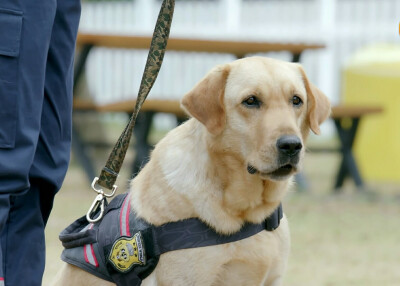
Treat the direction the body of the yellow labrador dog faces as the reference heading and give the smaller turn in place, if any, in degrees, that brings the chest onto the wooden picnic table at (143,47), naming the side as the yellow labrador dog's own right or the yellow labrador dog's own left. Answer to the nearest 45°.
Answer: approximately 135° to the yellow labrador dog's own left

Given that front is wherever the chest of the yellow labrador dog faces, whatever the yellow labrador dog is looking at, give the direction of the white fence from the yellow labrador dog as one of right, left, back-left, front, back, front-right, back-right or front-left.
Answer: back-left

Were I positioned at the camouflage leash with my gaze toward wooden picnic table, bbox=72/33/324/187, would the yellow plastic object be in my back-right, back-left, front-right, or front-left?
front-right

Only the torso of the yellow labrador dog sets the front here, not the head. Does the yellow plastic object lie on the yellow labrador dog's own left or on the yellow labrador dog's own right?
on the yellow labrador dog's own left

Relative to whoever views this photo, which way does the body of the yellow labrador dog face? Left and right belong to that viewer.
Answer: facing the viewer and to the right of the viewer
